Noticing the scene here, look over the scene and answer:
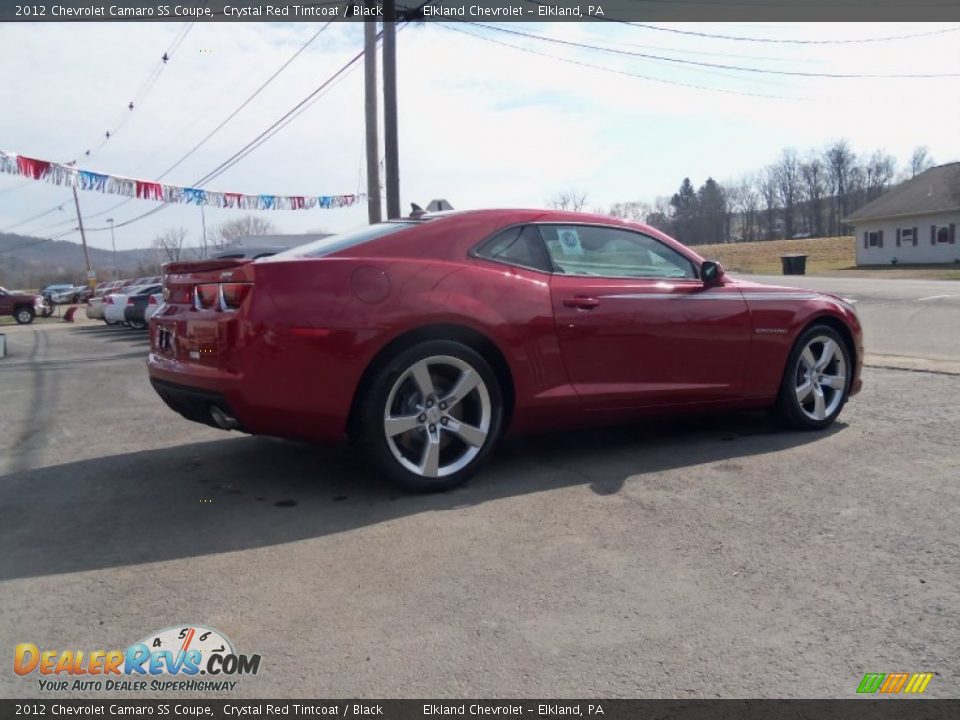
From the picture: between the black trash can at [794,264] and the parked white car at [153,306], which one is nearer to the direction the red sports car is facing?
the black trash can

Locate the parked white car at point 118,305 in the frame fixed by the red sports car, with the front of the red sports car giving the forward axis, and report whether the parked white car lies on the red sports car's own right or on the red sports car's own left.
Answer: on the red sports car's own left

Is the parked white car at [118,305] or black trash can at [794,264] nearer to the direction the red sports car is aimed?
the black trash can

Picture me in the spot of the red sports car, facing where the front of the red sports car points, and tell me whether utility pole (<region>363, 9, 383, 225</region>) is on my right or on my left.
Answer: on my left

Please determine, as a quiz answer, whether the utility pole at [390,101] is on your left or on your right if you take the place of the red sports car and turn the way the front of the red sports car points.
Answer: on your left

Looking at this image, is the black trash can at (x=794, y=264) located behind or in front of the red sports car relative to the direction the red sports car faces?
in front

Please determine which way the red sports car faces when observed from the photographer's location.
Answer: facing away from the viewer and to the right of the viewer
